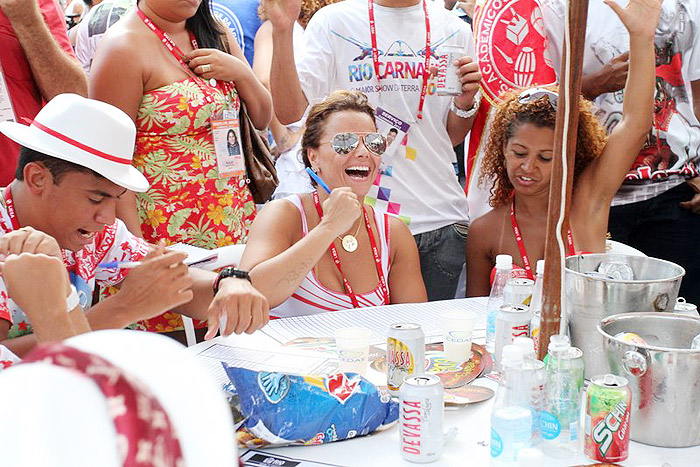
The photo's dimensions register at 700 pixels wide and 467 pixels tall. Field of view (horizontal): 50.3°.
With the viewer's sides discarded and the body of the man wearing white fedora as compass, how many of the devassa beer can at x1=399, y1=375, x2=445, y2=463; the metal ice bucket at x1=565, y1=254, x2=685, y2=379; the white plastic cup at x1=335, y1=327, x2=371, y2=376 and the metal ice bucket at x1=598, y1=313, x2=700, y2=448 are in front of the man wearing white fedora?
4

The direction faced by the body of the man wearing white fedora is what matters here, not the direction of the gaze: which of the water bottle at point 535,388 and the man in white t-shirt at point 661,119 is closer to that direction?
the water bottle

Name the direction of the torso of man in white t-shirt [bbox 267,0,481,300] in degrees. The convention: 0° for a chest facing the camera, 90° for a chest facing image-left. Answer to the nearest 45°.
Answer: approximately 0°

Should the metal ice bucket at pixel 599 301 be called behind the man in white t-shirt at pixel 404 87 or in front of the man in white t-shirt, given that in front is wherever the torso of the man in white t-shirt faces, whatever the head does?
in front

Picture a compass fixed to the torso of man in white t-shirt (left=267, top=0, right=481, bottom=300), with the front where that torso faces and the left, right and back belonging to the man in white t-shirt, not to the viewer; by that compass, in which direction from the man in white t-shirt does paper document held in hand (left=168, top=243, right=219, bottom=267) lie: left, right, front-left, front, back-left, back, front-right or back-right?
front-right

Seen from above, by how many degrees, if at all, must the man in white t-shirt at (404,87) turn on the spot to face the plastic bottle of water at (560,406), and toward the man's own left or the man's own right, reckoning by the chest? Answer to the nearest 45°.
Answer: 0° — they already face it

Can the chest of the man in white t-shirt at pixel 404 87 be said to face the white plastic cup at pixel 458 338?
yes

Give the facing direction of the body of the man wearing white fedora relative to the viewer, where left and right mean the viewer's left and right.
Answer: facing the viewer and to the right of the viewer

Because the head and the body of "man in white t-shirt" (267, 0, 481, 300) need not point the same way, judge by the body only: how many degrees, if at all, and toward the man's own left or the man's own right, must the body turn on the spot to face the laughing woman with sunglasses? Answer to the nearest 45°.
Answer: approximately 45° to the man's own right

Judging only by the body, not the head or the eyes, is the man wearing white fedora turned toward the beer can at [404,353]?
yes

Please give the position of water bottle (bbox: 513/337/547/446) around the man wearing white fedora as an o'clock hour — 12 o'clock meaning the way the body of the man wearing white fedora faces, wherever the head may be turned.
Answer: The water bottle is roughly at 12 o'clock from the man wearing white fedora.

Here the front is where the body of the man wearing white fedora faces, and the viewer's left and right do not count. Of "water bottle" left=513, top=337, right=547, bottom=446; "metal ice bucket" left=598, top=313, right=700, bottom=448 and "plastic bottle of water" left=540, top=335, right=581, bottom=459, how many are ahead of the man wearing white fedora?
3

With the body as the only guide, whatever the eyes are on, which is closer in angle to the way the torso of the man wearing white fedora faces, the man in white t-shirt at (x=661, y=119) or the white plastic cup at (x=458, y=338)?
the white plastic cup

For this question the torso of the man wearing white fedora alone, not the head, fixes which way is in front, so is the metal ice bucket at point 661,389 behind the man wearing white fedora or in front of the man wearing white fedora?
in front
